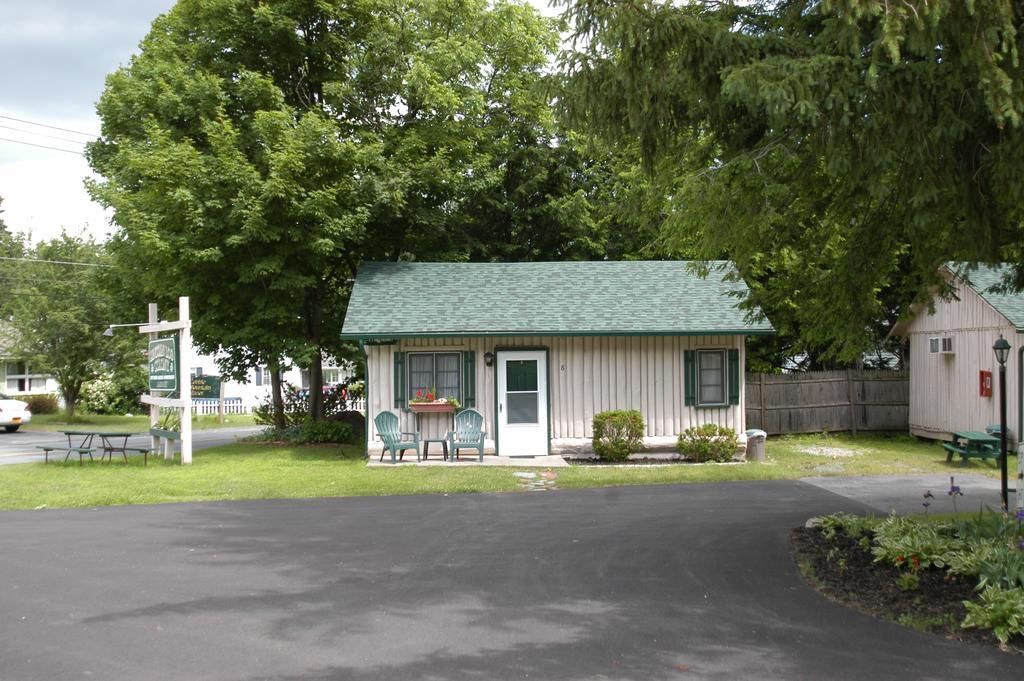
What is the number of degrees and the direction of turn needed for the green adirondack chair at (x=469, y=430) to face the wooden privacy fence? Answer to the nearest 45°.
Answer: approximately 135° to its left

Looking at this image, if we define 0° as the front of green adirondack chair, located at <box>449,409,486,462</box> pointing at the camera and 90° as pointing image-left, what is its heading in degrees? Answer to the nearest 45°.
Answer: approximately 0°

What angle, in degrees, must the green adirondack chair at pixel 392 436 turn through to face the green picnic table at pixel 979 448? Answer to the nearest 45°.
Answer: approximately 45° to its left
